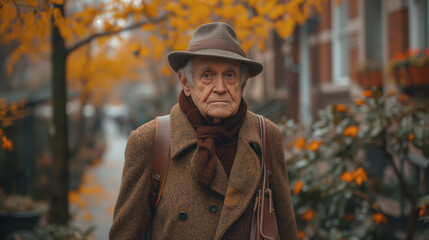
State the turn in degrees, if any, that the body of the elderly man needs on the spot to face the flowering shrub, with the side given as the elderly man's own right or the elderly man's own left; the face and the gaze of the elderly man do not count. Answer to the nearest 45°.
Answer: approximately 135° to the elderly man's own left

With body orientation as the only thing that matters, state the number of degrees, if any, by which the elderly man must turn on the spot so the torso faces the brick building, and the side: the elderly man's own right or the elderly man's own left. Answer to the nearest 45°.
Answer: approximately 135° to the elderly man's own left

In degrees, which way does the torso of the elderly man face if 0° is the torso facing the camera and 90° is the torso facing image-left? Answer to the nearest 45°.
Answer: approximately 0°
